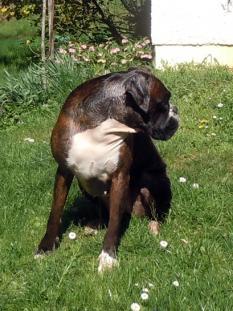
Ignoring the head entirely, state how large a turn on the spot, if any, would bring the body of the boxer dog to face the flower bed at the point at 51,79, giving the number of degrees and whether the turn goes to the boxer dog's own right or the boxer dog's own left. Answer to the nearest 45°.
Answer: approximately 135° to the boxer dog's own right

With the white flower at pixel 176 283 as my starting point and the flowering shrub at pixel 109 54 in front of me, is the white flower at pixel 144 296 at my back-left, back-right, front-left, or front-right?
back-left

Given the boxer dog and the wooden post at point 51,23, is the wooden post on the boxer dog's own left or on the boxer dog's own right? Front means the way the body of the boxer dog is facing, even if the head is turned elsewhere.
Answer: on the boxer dog's own right

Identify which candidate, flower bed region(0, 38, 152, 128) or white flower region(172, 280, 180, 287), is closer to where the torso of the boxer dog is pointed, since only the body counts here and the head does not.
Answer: the white flower

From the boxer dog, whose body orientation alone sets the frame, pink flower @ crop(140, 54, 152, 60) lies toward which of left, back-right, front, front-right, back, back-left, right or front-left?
back-right

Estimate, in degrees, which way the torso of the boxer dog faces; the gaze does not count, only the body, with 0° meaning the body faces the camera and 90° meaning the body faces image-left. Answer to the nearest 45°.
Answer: approximately 45°

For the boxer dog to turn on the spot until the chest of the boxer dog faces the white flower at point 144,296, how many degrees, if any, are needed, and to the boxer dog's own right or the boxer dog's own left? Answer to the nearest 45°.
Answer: approximately 45° to the boxer dog's own left

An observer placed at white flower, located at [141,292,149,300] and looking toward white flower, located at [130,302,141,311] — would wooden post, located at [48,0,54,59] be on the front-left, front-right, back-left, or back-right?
back-right

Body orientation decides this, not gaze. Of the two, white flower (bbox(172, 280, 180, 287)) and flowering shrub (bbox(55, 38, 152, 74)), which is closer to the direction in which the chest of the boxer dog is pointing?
the white flower

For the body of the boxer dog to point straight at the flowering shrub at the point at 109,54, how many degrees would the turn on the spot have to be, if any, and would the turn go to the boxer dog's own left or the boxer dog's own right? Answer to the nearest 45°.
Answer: approximately 135° to the boxer dog's own right

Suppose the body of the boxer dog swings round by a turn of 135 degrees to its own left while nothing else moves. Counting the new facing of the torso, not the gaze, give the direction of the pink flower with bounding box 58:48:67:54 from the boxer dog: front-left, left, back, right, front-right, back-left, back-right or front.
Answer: left
